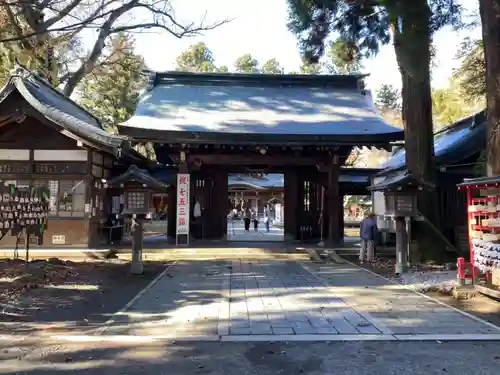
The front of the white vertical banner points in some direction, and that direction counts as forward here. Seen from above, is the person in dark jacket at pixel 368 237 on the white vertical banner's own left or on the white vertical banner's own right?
on the white vertical banner's own left

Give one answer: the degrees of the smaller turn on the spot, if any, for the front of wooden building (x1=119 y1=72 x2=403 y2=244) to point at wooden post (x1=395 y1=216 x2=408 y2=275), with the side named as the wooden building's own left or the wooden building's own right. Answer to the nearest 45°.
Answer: approximately 45° to the wooden building's own left

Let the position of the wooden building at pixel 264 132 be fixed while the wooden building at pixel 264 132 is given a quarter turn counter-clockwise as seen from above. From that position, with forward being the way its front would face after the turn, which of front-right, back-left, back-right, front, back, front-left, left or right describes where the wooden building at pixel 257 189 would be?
left

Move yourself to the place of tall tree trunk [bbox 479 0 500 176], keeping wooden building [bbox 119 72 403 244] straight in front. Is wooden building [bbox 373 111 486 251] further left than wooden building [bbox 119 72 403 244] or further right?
right

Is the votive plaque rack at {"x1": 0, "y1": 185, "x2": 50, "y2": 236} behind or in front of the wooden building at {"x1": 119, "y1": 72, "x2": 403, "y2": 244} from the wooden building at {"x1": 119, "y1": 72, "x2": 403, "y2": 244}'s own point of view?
in front

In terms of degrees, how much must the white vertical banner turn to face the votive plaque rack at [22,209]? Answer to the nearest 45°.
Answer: approximately 45° to its right

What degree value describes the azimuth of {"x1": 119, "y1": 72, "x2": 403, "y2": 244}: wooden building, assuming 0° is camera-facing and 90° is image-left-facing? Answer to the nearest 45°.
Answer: approximately 0°

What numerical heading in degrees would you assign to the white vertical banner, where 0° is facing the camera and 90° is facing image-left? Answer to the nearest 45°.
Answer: approximately 0°

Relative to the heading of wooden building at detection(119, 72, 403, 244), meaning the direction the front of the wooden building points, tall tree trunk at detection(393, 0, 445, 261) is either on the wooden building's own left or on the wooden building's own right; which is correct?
on the wooden building's own left

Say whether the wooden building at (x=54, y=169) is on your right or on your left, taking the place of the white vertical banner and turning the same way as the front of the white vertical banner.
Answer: on your right

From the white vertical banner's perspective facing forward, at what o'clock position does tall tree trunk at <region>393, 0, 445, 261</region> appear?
The tall tree trunk is roughly at 10 o'clock from the white vertical banner.

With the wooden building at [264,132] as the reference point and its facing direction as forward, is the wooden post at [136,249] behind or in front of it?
in front
